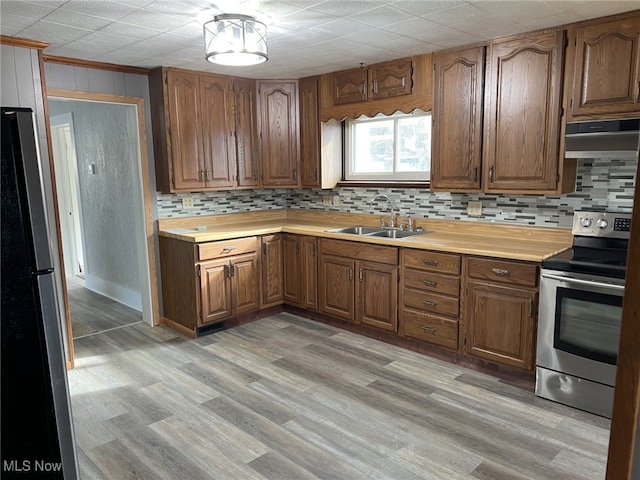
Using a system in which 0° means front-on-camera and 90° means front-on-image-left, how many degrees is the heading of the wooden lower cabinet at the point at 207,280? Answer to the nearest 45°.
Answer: approximately 315°

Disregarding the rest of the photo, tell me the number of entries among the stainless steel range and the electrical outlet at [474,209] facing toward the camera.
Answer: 2

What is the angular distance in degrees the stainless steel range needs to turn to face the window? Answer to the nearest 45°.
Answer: approximately 135° to its right

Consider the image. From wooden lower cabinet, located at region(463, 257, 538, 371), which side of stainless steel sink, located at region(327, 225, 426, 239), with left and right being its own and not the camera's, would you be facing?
left

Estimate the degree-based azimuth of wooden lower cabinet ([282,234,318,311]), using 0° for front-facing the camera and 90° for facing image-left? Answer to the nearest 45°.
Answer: approximately 45°
